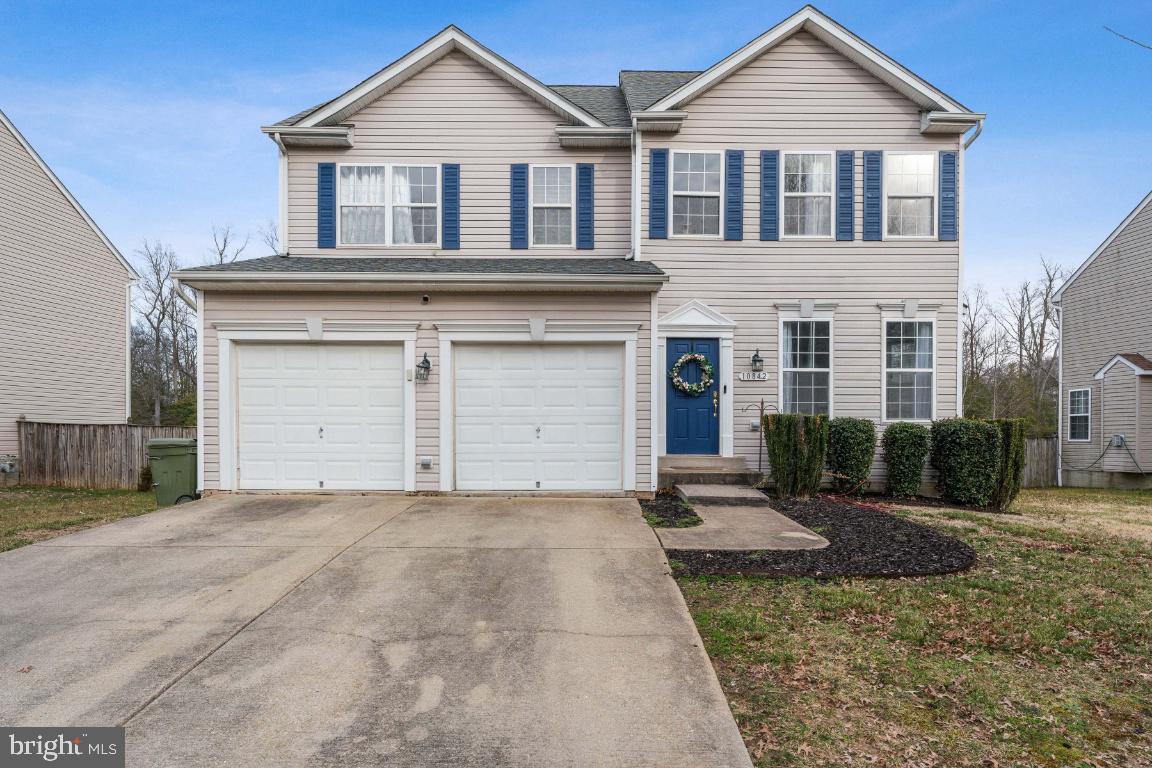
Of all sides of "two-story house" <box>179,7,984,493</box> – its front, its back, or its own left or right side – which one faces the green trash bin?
right

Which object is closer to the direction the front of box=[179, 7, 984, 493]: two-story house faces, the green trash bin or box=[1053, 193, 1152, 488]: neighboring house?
the green trash bin

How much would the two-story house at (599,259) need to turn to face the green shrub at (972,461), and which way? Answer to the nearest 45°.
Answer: approximately 90° to its left

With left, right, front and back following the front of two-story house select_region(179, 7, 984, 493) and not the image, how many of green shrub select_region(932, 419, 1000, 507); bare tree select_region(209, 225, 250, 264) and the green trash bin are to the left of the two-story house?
1

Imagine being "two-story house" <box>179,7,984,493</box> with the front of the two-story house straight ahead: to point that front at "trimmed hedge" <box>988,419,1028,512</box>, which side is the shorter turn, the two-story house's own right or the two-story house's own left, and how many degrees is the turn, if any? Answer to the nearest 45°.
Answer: approximately 90° to the two-story house's own left

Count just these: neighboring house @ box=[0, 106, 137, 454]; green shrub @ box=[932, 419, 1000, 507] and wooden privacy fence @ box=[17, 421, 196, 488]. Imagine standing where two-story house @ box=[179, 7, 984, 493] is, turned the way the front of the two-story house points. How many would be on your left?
1

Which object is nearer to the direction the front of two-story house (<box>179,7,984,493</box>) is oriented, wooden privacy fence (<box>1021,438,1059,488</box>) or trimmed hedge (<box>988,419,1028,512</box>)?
the trimmed hedge

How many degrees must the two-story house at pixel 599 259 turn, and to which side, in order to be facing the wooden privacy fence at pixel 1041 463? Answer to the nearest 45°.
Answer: approximately 135° to its left

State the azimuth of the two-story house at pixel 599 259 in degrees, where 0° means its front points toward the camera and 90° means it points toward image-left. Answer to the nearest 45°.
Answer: approximately 0°

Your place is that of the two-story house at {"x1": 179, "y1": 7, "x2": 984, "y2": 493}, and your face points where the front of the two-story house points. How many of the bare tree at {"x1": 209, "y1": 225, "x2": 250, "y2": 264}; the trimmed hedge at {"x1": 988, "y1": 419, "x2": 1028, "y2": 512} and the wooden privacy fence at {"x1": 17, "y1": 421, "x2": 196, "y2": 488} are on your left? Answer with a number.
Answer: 1

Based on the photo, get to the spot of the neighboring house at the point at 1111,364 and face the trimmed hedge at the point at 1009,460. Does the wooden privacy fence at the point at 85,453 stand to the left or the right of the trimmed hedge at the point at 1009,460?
right

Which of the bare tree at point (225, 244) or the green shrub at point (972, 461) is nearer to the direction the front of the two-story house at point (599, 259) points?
the green shrub

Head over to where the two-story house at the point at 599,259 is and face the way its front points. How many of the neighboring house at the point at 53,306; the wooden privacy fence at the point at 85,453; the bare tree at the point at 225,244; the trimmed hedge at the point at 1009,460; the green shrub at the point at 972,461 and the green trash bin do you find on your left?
2

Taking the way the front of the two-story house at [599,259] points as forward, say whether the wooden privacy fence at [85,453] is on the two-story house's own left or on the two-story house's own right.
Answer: on the two-story house's own right

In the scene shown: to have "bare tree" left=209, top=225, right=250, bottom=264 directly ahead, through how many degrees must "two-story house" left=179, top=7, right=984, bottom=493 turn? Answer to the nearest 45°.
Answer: approximately 135° to its right
